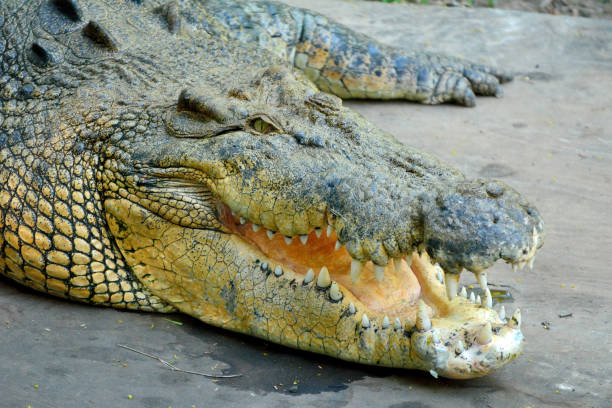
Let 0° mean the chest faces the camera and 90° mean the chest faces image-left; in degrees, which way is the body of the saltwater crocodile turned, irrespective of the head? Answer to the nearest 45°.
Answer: approximately 315°
